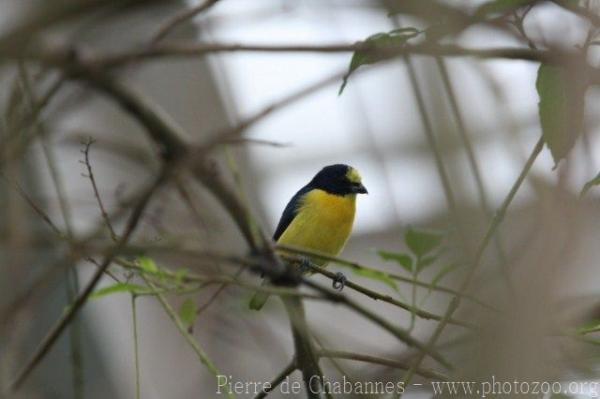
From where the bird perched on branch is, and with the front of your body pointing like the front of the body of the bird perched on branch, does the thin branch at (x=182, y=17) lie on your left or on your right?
on your right

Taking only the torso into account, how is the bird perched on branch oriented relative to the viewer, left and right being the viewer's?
facing the viewer and to the right of the viewer

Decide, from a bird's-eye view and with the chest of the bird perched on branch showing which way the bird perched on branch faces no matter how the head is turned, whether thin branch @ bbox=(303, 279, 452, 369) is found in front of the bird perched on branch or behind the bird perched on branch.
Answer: in front

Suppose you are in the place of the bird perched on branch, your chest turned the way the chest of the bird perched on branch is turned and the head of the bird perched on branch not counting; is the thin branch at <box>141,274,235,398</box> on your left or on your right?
on your right

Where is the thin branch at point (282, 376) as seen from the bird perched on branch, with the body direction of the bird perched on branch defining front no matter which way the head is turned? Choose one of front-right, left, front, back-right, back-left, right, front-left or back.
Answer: front-right

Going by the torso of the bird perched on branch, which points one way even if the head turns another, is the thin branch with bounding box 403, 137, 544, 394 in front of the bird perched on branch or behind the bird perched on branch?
in front
